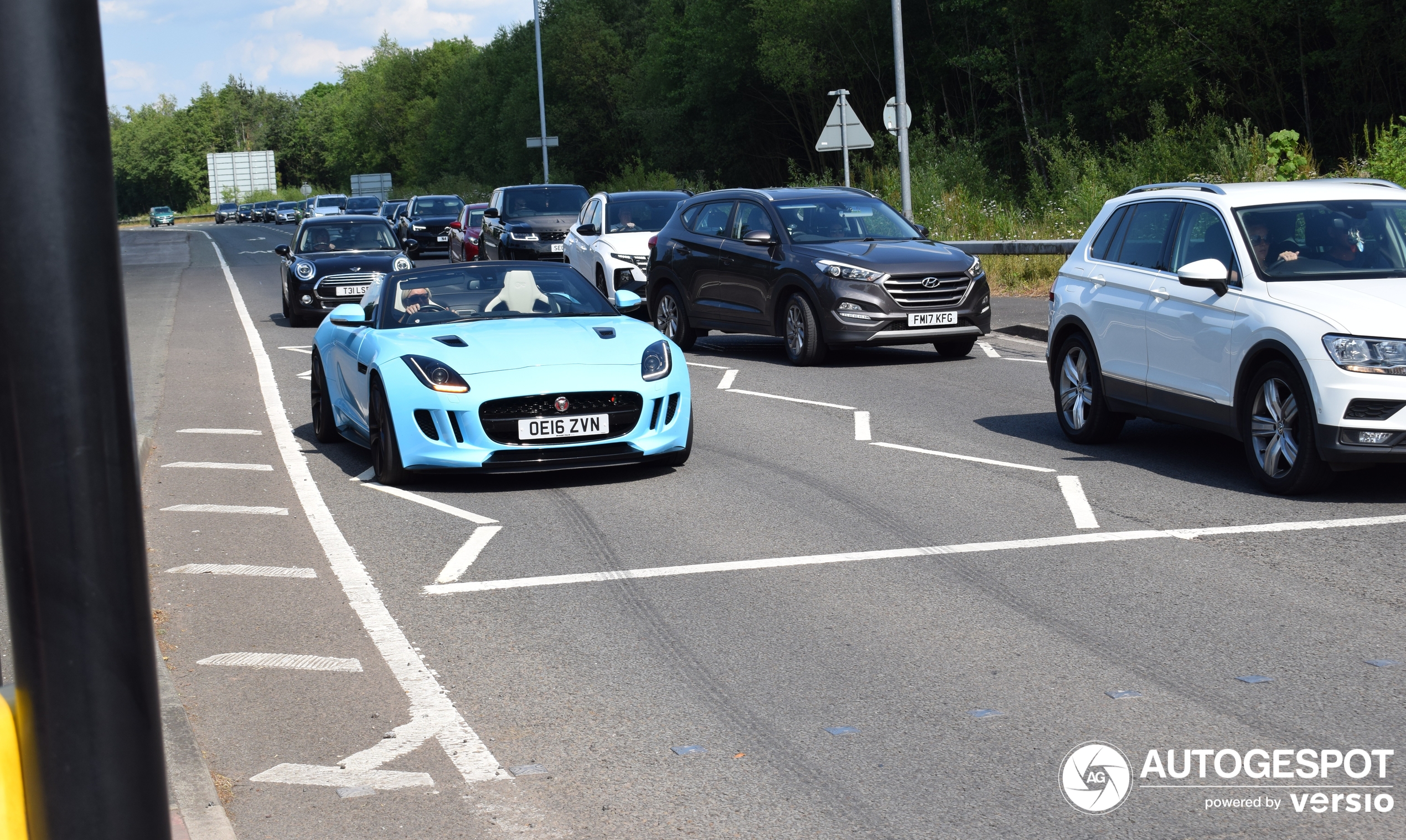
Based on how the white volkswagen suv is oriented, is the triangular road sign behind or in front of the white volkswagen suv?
behind

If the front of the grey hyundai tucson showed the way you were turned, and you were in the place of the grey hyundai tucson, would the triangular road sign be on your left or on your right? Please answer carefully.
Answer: on your left

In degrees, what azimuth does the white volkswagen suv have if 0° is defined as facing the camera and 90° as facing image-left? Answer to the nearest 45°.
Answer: approximately 315°

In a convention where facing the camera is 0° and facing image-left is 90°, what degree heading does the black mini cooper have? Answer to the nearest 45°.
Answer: approximately 0°

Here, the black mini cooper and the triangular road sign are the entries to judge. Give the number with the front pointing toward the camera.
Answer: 1

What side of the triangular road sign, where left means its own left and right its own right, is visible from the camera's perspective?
back

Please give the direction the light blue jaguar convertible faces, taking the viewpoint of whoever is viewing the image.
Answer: facing the viewer and to the right of the viewer

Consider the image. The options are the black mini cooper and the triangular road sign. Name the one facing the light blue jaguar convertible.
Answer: the black mini cooper

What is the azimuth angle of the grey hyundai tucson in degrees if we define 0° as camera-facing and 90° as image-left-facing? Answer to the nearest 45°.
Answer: approximately 315°

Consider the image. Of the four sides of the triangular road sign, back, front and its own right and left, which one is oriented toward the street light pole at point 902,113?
right

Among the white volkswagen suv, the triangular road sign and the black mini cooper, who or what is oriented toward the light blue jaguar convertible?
the black mini cooper
